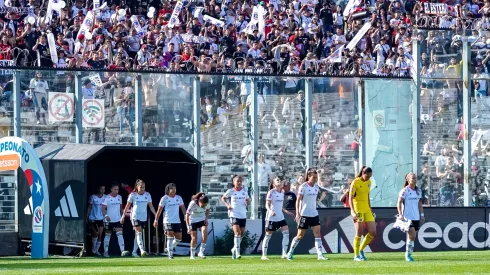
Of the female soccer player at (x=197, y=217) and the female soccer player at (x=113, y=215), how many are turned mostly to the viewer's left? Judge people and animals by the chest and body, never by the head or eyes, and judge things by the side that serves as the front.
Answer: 0

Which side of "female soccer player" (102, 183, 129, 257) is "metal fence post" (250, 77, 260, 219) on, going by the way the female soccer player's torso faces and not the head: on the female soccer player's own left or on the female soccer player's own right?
on the female soccer player's own left

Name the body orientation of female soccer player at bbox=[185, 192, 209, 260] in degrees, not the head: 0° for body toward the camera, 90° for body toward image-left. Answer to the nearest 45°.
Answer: approximately 315°

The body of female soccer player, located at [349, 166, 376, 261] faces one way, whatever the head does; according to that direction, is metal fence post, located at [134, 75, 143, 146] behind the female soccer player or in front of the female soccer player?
behind

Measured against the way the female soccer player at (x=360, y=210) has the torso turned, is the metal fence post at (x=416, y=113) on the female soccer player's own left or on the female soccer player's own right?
on the female soccer player's own left

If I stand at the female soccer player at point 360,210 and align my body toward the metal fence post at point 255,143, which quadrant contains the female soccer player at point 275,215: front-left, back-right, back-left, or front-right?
front-left

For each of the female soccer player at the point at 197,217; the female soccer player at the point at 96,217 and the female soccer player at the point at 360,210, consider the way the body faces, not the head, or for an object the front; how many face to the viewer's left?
0

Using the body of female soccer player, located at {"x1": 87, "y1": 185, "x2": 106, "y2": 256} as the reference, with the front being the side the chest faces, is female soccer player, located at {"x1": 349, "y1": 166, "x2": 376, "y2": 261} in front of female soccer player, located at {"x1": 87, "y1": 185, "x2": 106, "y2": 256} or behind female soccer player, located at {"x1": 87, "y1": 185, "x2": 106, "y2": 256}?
in front

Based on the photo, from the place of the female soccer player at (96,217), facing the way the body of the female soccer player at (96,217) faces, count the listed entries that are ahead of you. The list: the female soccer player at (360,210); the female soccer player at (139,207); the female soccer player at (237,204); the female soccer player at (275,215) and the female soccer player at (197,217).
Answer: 5

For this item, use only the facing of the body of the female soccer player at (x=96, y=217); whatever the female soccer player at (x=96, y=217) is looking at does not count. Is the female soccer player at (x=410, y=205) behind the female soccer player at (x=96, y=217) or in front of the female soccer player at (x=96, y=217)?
in front

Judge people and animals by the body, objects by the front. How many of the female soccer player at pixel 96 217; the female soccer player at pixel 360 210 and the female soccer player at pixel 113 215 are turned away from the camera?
0

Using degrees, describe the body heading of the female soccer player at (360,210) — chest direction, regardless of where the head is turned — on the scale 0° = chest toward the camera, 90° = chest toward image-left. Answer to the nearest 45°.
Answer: approximately 315°

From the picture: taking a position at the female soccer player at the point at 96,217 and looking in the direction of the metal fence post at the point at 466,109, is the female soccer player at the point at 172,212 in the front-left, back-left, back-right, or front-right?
front-right
